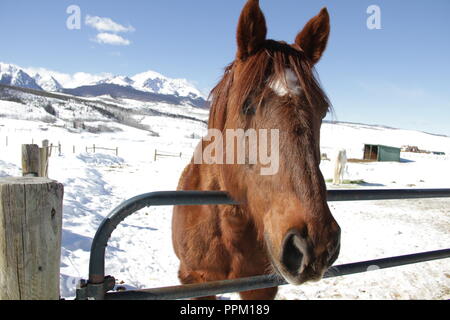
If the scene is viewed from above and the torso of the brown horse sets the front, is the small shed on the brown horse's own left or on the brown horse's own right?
on the brown horse's own left

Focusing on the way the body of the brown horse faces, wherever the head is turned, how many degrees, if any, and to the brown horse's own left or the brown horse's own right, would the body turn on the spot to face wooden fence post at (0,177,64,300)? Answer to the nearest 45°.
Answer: approximately 90° to the brown horse's own right

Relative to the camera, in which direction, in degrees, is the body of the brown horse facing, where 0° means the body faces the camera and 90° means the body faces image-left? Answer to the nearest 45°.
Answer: approximately 315°

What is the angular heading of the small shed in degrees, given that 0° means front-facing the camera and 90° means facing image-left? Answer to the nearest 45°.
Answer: approximately 45°

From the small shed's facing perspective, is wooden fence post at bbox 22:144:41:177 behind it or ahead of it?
ahead

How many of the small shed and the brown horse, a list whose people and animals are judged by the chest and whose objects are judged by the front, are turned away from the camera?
0
